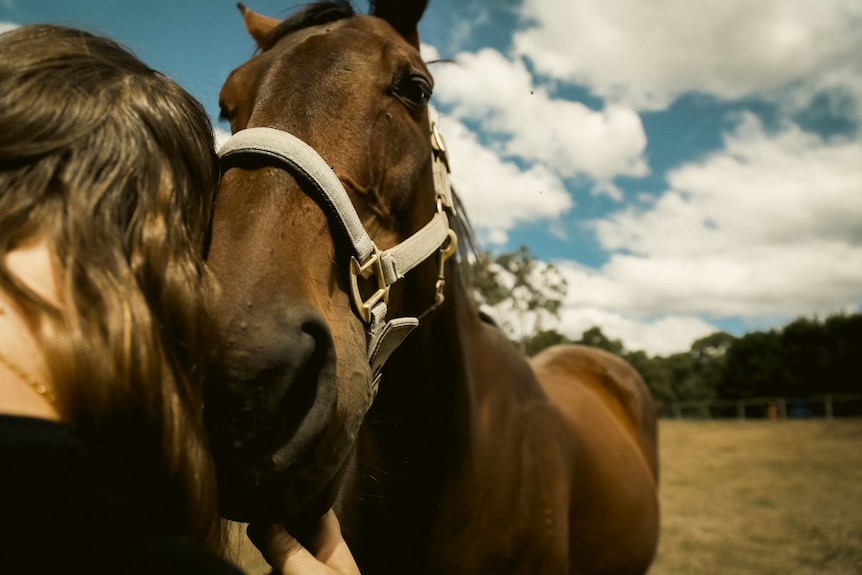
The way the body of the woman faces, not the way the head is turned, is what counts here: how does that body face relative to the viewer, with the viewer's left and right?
facing away from the viewer and to the right of the viewer

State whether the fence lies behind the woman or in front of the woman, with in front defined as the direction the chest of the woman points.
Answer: in front

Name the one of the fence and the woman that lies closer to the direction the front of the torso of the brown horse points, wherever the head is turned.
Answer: the woman

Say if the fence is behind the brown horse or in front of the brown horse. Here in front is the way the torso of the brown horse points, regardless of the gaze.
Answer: behind

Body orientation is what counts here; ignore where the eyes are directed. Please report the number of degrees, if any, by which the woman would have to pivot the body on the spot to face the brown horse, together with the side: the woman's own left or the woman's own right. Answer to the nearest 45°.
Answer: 0° — they already face it
